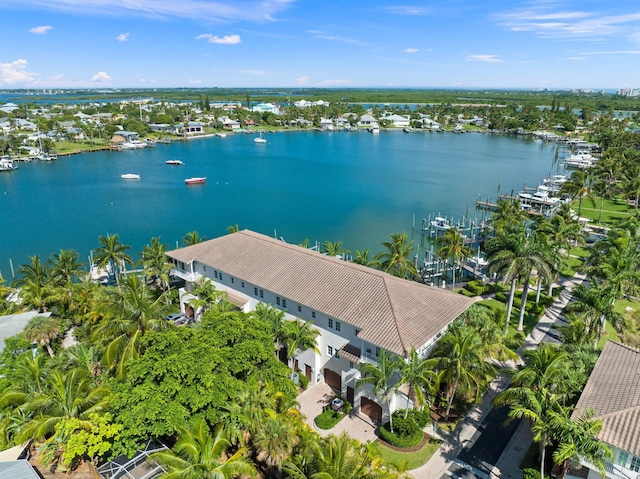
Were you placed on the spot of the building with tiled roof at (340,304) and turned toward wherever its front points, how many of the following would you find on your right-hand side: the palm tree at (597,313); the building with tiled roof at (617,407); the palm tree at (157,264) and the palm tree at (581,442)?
1

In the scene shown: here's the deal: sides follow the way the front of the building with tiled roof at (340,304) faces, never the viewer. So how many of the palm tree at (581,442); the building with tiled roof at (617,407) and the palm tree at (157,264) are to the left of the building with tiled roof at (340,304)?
2

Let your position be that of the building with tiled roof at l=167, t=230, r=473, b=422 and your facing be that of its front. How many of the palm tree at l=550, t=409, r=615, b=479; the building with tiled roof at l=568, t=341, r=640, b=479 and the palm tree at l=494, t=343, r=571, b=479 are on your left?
3

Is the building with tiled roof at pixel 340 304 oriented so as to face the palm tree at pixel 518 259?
no

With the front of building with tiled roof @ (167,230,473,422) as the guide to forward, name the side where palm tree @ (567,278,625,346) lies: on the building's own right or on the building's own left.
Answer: on the building's own left

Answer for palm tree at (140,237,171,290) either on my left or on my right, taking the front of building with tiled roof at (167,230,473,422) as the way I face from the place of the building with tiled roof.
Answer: on my right

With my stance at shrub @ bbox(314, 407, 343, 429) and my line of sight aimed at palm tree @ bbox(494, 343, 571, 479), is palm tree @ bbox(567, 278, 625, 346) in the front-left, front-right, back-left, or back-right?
front-left

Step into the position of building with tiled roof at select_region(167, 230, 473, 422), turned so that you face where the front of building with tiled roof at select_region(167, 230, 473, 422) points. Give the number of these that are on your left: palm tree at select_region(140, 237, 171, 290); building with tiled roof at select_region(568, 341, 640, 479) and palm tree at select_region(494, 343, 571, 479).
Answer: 2

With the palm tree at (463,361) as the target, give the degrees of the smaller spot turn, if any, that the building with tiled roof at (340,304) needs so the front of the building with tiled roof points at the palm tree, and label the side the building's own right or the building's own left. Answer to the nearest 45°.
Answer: approximately 90° to the building's own left

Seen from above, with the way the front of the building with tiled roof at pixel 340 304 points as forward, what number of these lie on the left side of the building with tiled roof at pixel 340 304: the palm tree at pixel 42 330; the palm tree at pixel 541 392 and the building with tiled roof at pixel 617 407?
2

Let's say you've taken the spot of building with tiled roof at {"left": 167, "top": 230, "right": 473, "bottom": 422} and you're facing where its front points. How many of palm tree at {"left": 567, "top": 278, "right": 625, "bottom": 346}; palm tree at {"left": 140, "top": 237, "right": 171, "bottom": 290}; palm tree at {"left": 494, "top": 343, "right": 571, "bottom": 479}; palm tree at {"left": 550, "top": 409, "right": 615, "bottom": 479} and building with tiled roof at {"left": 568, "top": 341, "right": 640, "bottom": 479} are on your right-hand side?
1

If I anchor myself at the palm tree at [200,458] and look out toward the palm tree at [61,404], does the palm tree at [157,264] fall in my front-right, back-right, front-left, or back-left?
front-right

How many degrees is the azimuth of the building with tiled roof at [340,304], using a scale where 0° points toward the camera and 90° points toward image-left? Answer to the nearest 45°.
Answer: approximately 45°

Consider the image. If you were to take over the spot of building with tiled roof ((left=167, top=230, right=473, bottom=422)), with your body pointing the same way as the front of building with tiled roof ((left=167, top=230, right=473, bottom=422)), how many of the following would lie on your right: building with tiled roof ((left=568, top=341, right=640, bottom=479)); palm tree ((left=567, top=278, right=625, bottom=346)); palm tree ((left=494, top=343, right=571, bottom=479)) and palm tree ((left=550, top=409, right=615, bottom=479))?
0

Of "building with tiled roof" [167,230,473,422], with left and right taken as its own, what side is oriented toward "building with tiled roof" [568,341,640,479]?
left

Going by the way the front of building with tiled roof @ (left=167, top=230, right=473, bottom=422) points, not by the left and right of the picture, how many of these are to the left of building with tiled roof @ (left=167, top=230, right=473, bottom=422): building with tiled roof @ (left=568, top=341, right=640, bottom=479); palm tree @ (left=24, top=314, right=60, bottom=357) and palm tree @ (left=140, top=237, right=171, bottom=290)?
1

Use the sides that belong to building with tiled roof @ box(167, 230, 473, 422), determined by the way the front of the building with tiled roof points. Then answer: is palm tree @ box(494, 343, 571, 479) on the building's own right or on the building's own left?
on the building's own left

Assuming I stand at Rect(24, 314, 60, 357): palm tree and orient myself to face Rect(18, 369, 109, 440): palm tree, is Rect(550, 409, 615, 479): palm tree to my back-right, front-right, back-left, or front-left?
front-left
